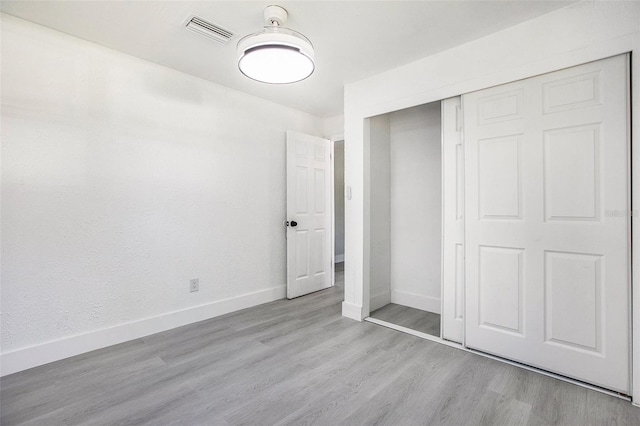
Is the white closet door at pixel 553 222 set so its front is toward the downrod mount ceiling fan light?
yes

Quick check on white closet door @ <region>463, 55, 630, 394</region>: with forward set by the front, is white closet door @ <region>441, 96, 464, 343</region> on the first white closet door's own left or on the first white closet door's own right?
on the first white closet door's own right

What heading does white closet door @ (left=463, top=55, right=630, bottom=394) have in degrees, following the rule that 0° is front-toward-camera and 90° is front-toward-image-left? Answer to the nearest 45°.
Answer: approximately 45°

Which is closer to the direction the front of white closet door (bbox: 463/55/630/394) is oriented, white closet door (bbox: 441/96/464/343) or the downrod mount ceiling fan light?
the downrod mount ceiling fan light
